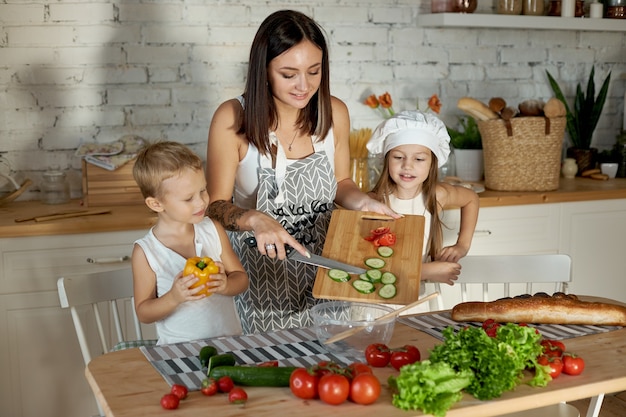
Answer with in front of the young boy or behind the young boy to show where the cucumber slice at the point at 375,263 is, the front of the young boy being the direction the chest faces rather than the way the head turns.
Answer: in front

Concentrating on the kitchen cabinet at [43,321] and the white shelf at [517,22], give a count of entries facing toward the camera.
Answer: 2

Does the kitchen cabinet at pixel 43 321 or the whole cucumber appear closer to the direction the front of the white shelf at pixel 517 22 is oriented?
the whole cucumber

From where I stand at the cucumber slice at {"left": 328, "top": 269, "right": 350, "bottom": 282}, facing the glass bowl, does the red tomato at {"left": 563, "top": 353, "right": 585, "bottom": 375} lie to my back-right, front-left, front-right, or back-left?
front-left

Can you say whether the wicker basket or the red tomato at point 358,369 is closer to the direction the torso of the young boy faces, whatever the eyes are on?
the red tomato

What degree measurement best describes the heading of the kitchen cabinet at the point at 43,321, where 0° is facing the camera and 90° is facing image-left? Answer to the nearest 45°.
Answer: approximately 0°

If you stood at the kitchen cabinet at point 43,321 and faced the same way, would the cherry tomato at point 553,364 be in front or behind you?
in front

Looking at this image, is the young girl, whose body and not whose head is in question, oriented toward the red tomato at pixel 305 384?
yes

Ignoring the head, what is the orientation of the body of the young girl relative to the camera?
toward the camera

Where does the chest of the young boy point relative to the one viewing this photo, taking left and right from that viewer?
facing the viewer and to the right of the viewer

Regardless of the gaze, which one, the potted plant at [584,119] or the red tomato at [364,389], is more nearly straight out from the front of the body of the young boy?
the red tomato

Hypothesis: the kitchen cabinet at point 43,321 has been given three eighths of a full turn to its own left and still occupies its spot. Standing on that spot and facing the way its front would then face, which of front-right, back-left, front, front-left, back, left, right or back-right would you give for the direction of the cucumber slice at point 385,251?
right

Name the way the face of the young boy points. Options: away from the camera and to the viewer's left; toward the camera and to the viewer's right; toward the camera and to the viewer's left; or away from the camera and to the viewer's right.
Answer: toward the camera and to the viewer's right

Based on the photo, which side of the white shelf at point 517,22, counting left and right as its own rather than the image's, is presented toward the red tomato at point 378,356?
front

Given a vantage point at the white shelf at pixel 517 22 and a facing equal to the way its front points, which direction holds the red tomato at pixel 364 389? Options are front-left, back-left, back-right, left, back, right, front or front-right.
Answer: front

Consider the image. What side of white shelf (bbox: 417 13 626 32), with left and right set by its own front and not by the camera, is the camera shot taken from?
front

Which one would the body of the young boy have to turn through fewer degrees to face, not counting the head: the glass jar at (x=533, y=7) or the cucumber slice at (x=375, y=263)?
the cucumber slice
